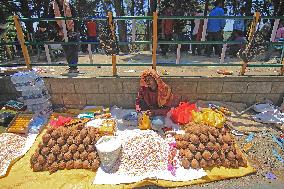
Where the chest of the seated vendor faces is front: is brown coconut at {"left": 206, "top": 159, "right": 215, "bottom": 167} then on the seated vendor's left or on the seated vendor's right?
on the seated vendor's left

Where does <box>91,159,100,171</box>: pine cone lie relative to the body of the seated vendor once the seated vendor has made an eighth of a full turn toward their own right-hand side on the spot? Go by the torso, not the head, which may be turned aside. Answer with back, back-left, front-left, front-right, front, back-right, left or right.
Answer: front-left

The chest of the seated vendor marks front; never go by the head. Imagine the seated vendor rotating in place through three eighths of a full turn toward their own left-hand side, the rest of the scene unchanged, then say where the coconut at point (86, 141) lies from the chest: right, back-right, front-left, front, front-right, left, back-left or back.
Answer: back-right

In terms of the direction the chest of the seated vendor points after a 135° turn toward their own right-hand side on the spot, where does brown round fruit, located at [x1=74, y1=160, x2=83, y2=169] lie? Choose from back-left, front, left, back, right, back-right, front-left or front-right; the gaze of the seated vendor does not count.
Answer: back-left

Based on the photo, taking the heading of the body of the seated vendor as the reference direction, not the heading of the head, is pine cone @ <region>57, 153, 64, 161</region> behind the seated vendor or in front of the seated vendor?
in front

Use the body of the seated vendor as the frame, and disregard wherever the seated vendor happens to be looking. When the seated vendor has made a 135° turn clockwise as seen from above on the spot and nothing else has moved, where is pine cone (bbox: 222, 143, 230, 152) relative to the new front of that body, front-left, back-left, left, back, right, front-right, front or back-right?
back-right

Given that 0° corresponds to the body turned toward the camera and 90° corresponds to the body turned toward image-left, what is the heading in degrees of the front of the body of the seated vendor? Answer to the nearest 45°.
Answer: approximately 45°

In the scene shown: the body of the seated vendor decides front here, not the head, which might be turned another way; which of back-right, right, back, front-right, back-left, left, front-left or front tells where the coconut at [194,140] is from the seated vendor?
left
